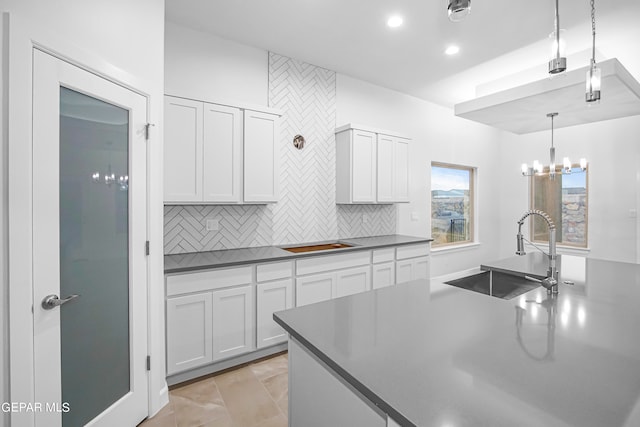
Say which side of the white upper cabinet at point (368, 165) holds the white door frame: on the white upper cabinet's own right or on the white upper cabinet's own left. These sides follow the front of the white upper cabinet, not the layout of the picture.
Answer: on the white upper cabinet's own right

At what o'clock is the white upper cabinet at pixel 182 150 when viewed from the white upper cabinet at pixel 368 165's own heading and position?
the white upper cabinet at pixel 182 150 is roughly at 3 o'clock from the white upper cabinet at pixel 368 165.

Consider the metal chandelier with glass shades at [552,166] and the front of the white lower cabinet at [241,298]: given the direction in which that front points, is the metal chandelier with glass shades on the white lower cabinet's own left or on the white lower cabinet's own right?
on the white lower cabinet's own left

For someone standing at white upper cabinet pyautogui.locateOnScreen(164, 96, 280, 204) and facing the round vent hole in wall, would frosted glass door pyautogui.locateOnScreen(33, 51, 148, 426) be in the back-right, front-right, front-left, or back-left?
back-right

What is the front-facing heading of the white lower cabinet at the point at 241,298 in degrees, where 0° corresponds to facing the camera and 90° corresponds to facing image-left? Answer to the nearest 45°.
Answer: approximately 315°

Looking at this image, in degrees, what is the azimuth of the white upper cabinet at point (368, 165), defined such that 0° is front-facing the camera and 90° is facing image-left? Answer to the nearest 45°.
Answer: approximately 315°

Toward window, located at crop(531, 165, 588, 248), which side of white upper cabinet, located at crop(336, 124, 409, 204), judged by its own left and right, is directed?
left
